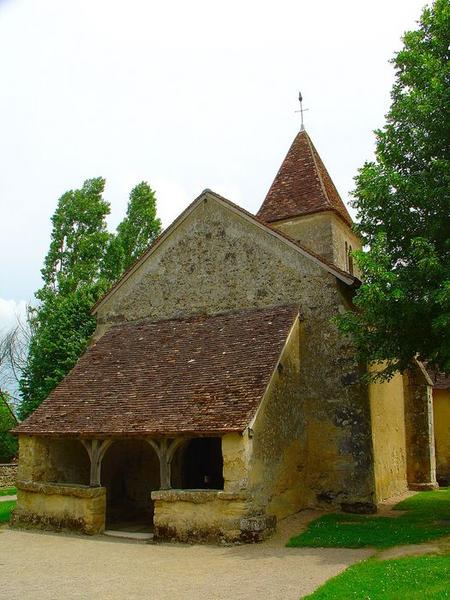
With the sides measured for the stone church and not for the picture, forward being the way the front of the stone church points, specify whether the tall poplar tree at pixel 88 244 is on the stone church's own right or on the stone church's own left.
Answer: on the stone church's own right

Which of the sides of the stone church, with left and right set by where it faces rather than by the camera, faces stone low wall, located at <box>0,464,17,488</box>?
right

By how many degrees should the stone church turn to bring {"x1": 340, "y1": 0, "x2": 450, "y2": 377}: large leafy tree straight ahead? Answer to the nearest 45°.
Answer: approximately 90° to its left
